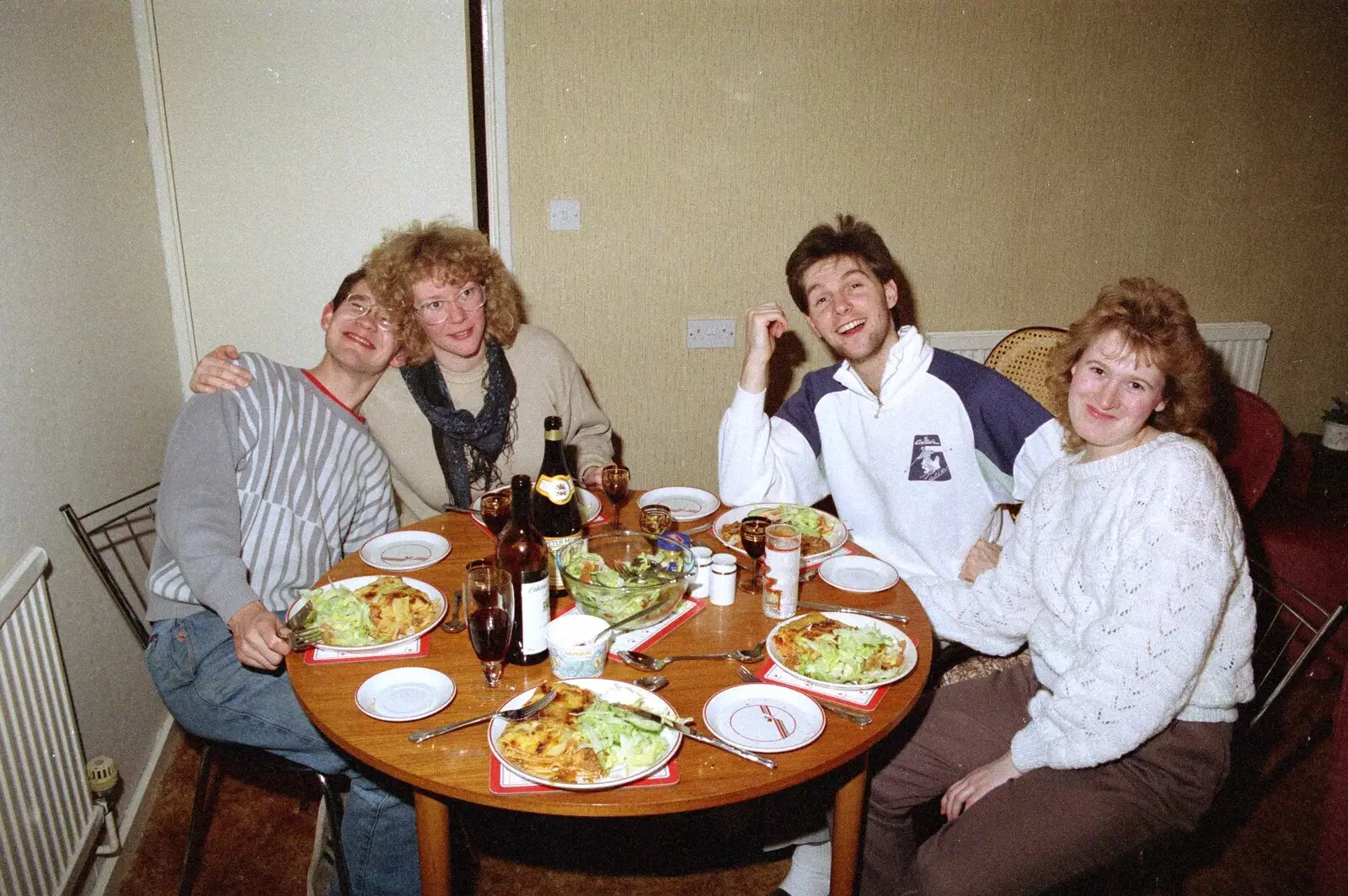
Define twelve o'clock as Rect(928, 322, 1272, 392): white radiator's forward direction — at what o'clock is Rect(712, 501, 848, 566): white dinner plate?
The white dinner plate is roughly at 1 o'clock from the white radiator.

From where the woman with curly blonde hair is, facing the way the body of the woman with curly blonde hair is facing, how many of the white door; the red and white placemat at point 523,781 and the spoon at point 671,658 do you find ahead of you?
2

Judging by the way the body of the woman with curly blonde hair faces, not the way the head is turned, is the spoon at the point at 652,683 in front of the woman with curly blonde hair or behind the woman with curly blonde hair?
in front

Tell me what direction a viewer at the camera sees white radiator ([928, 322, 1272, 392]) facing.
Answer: facing the viewer

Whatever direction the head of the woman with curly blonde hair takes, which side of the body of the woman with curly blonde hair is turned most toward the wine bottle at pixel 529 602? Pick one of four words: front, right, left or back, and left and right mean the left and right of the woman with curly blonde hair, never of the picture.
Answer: front

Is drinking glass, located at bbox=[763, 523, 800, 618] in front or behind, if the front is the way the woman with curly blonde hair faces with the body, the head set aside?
in front

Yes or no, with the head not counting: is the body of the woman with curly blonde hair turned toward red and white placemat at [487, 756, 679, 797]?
yes

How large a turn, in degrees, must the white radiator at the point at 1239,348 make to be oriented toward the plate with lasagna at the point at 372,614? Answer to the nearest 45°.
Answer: approximately 45° to its right

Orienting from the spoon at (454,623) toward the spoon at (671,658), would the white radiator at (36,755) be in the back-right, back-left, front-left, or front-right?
back-right

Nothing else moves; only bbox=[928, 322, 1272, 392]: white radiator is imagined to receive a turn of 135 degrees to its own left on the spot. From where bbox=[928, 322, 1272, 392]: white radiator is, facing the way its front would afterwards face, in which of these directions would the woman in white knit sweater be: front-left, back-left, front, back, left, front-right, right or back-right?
back-right

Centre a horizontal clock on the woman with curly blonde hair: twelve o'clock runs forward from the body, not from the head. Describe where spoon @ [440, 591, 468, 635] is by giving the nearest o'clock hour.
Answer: The spoon is roughly at 12 o'clock from the woman with curly blonde hair.

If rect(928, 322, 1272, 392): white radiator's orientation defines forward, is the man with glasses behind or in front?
in front

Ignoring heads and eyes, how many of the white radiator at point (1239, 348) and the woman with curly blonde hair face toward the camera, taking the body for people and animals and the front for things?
2

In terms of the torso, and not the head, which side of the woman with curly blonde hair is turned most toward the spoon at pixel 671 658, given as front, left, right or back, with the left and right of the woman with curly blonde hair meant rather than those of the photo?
front
